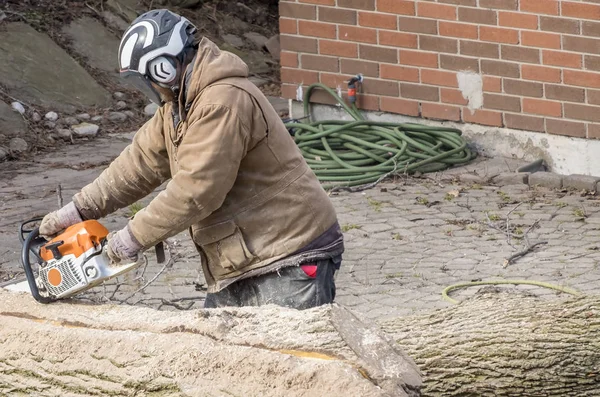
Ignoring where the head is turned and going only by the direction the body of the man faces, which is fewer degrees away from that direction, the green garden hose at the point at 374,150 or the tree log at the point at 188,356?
the tree log

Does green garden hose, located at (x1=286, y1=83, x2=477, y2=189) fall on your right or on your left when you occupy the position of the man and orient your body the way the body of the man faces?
on your right

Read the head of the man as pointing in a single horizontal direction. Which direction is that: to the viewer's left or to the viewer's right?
to the viewer's left

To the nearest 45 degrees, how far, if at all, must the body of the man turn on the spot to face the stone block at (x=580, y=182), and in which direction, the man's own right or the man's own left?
approximately 135° to the man's own right

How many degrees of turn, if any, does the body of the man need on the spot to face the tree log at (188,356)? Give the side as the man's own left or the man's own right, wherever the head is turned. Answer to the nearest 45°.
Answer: approximately 90° to the man's own left

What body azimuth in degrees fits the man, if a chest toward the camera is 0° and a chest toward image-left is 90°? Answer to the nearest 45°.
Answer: approximately 90°

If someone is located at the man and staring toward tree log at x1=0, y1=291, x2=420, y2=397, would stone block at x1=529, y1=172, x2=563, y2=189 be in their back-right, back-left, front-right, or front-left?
back-left

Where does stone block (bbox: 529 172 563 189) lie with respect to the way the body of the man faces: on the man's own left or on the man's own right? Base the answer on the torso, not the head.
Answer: on the man's own right
